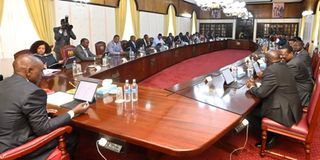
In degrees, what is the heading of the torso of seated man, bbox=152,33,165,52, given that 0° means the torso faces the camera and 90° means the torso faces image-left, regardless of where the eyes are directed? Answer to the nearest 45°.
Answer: approximately 315°

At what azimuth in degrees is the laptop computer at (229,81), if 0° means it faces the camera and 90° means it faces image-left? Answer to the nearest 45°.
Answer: approximately 315°

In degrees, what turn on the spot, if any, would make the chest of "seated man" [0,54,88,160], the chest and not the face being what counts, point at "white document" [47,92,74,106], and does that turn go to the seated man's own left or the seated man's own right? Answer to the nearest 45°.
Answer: approximately 45° to the seated man's own left

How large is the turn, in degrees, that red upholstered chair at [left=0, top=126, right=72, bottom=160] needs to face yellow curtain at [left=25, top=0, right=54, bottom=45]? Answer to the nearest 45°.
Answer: approximately 45° to its left

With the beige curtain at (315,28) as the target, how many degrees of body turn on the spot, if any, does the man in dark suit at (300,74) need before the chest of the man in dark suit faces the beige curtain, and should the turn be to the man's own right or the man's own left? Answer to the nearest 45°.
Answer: approximately 90° to the man's own right

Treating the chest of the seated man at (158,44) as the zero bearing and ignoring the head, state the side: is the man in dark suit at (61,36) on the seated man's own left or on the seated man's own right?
on the seated man's own right
